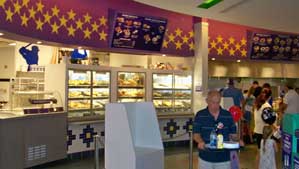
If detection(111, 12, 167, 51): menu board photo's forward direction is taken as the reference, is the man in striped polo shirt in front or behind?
in front

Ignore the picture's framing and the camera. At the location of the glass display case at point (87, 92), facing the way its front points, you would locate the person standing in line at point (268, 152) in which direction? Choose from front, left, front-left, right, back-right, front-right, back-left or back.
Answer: front-left

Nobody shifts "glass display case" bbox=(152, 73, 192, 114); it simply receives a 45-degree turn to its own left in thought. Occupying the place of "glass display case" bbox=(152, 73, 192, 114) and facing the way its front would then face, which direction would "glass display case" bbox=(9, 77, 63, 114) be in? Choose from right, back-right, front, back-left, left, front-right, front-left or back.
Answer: right

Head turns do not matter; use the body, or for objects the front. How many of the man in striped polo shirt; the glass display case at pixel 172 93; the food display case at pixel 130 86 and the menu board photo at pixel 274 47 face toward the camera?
4

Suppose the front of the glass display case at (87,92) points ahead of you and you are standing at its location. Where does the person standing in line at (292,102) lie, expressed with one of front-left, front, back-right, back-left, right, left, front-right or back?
left

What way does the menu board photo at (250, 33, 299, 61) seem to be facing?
toward the camera

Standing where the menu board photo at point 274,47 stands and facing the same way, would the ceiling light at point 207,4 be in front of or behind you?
in front

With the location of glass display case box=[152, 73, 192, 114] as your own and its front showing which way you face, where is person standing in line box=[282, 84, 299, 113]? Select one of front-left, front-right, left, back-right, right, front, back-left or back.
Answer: left

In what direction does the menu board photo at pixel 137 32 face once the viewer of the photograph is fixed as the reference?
facing the viewer

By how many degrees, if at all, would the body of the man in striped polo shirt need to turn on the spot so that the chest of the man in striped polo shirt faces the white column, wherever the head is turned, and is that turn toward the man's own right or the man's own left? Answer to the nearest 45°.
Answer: approximately 180°

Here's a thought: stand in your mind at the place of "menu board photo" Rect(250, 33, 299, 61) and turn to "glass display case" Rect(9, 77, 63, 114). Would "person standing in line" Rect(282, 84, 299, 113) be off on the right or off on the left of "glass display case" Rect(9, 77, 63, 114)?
left

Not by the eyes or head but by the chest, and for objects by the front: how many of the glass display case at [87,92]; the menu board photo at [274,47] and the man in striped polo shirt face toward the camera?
3

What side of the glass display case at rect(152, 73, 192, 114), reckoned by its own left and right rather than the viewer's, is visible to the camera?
front

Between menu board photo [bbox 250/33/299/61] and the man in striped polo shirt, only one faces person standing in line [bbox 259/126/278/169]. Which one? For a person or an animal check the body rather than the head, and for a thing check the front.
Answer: the menu board photo

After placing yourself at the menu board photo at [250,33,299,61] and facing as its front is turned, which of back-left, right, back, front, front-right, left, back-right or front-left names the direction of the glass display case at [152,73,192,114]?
front-right

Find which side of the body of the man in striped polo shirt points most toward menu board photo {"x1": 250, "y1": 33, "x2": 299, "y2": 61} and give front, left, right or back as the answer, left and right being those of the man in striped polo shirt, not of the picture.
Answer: back
